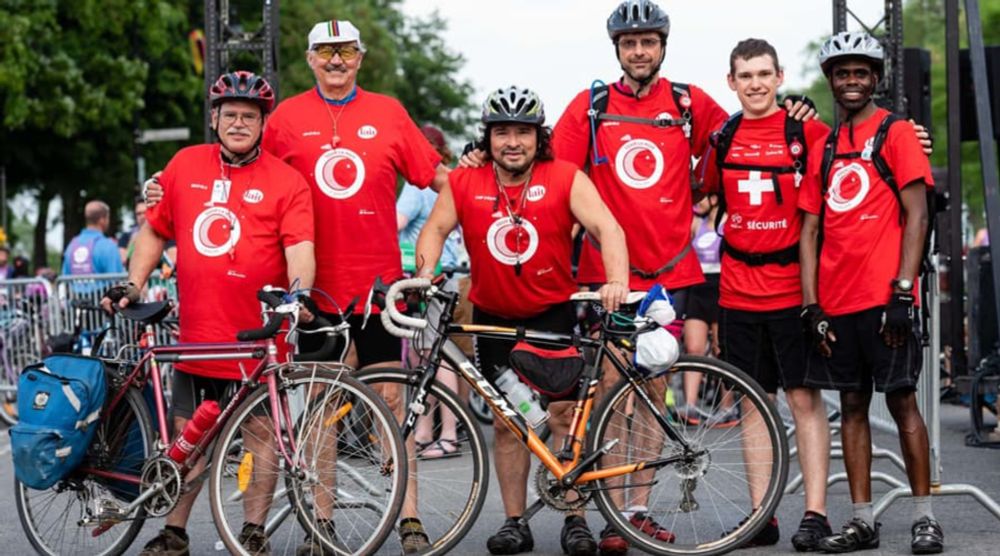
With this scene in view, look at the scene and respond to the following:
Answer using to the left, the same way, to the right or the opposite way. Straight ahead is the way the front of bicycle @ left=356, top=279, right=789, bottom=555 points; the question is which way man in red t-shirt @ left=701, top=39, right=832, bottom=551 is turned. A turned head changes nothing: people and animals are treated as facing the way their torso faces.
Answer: to the left

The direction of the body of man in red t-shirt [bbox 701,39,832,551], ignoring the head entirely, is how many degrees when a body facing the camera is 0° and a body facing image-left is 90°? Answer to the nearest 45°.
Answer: approximately 0°

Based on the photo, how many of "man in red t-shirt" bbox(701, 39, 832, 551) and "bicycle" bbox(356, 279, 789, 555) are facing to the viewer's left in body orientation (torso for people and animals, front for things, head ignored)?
1

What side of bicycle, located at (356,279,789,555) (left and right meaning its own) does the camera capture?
left

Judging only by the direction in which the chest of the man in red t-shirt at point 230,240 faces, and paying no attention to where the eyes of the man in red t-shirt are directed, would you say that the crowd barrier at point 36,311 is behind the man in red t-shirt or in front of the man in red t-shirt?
behind

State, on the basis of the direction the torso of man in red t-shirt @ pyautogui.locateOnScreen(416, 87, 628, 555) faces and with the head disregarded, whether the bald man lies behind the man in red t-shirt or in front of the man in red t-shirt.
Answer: behind
